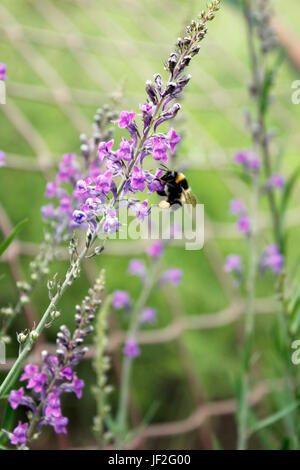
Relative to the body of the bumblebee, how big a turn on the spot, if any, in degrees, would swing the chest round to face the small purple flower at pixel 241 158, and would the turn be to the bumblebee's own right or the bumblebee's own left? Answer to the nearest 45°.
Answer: approximately 90° to the bumblebee's own right

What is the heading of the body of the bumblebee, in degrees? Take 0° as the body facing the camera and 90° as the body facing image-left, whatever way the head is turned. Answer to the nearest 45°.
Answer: approximately 90°
